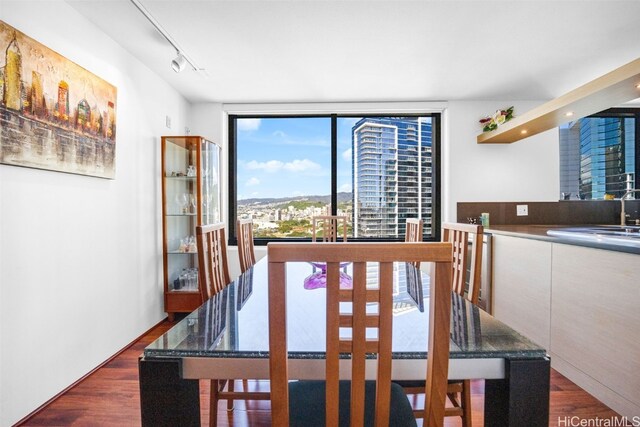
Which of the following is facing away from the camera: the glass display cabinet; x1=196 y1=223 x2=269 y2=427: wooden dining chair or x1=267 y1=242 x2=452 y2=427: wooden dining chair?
x1=267 y1=242 x2=452 y2=427: wooden dining chair

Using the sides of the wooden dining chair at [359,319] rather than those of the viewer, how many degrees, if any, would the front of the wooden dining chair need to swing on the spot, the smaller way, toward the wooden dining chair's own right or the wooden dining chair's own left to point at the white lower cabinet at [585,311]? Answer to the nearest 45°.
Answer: approximately 45° to the wooden dining chair's own right

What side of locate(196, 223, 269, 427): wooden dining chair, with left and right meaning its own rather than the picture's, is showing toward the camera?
right

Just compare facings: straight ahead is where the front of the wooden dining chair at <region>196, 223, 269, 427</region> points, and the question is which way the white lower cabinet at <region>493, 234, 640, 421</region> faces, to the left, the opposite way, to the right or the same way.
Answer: the opposite way

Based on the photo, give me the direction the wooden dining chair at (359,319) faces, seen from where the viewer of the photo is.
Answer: facing away from the viewer

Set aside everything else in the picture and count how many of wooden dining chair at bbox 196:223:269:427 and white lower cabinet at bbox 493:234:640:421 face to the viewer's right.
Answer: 1

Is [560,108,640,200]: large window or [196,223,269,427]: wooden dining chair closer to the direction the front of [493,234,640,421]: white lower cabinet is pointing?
the wooden dining chair
